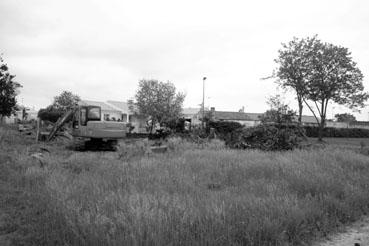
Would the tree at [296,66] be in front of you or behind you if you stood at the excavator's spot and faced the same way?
behind

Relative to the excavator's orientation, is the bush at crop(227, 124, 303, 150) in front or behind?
behind

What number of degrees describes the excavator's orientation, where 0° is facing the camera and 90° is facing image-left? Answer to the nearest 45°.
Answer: approximately 90°

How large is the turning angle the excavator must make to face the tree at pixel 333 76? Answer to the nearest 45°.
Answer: approximately 180°

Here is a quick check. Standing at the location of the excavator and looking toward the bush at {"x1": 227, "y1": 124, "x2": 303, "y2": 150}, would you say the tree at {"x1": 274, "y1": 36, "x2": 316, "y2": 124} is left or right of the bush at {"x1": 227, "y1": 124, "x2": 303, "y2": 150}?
left

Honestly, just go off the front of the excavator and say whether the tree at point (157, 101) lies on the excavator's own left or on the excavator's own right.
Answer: on the excavator's own right

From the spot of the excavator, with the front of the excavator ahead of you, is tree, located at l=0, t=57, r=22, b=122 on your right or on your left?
on your right
